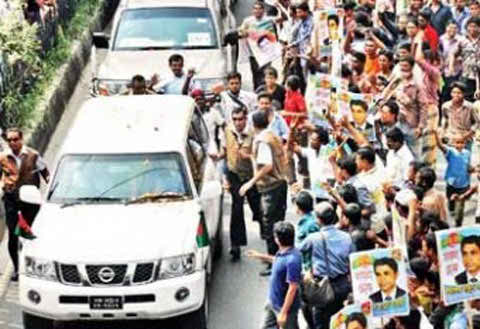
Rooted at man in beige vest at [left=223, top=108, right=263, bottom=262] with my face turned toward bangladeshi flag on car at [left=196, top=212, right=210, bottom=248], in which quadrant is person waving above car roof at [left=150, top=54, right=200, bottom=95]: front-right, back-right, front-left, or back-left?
back-right

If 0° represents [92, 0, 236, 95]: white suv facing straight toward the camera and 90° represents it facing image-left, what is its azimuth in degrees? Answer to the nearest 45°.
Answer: approximately 0°

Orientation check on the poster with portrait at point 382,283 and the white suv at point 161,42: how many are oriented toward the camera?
2

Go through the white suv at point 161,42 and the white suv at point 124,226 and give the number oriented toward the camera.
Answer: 2

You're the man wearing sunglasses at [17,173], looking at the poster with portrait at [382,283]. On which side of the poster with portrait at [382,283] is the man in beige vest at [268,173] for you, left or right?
left

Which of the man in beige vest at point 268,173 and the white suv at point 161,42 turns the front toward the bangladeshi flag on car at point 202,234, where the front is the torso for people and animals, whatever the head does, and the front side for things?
the white suv
